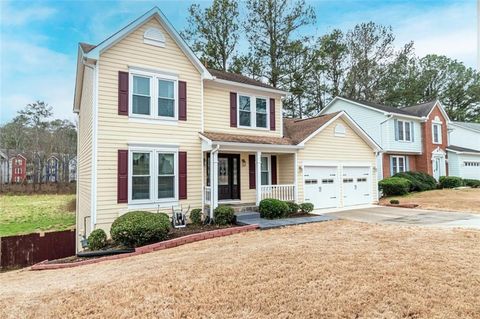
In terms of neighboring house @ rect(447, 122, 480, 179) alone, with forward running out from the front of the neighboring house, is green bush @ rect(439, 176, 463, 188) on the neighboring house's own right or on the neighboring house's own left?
on the neighboring house's own right

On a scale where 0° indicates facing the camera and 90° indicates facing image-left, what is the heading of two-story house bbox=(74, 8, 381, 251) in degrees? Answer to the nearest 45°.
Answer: approximately 315°

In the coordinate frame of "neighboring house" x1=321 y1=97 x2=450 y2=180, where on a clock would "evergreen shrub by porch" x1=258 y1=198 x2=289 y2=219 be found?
The evergreen shrub by porch is roughly at 2 o'clock from the neighboring house.

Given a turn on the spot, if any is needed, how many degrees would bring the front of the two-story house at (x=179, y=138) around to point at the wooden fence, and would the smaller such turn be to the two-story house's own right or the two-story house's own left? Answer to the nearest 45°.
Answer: approximately 135° to the two-story house's own right

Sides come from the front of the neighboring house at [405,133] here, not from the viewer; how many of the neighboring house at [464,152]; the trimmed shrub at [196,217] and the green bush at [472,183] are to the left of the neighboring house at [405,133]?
2

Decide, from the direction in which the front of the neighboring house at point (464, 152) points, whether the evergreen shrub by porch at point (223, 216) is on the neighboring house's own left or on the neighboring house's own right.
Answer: on the neighboring house's own right

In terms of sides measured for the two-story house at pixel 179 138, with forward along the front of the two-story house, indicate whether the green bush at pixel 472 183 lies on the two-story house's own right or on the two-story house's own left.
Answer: on the two-story house's own left
